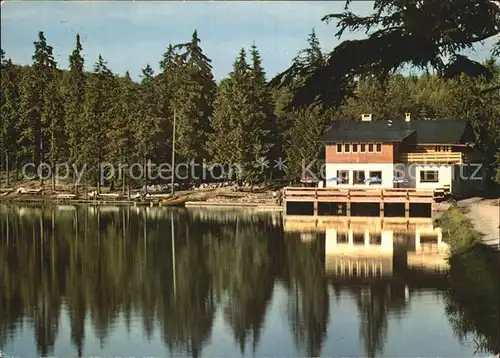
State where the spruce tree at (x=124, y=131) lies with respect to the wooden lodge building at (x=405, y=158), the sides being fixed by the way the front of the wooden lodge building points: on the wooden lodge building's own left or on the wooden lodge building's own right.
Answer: on the wooden lodge building's own right

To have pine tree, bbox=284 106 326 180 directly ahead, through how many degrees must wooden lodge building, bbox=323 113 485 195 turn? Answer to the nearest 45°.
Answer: approximately 135° to its right

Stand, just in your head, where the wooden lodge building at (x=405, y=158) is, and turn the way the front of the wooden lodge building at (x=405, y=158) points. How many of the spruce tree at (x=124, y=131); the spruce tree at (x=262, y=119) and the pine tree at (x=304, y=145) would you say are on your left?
0

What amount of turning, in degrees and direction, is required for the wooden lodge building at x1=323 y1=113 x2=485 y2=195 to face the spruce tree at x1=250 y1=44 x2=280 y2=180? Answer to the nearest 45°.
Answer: approximately 135° to its right

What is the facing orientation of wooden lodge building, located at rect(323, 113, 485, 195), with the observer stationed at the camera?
facing the viewer

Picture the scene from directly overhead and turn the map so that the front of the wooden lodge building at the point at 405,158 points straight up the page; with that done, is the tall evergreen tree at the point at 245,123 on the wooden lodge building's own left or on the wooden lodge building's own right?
on the wooden lodge building's own right
